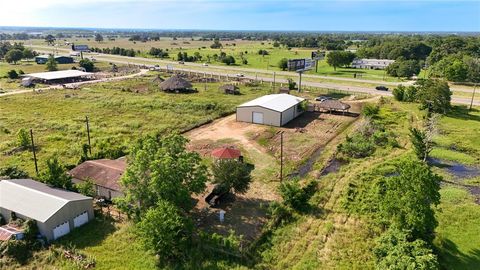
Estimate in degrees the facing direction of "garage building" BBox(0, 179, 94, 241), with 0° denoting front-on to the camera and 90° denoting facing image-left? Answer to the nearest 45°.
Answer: approximately 315°

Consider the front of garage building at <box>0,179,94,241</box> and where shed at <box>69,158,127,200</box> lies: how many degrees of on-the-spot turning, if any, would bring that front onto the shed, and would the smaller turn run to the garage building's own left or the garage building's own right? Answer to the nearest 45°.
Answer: approximately 90° to the garage building's own left

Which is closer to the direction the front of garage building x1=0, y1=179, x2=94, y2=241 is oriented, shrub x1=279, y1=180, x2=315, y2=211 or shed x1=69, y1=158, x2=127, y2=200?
the shrub

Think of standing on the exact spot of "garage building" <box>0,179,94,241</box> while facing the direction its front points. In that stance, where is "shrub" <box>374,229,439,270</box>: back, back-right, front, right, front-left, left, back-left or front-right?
front

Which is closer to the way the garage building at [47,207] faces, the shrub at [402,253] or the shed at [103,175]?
the shrub

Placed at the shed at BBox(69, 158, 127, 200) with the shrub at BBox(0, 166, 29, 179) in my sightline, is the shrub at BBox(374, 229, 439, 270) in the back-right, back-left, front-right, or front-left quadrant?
back-left

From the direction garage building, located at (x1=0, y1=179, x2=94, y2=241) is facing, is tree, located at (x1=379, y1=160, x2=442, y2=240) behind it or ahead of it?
ahead

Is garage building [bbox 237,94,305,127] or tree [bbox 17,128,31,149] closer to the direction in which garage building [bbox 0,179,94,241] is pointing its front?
the garage building

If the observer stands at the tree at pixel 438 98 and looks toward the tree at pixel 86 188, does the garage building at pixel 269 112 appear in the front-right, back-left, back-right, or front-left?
front-right

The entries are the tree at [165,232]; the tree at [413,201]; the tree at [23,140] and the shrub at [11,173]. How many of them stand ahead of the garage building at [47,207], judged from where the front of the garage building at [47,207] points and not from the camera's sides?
2

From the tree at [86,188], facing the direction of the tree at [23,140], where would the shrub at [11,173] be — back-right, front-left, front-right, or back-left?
front-left
